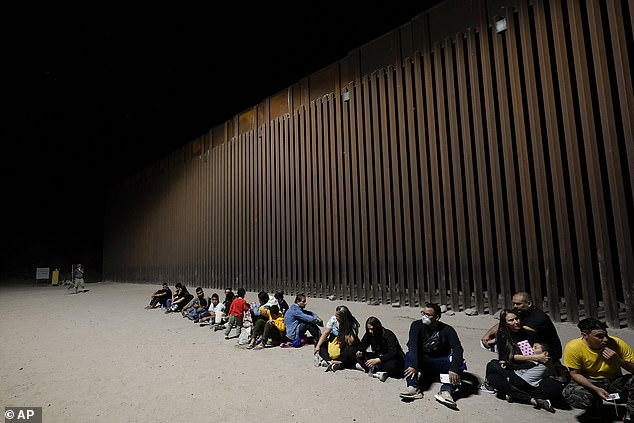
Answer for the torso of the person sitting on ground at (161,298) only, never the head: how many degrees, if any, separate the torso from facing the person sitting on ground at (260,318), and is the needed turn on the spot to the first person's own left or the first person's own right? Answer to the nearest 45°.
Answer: approximately 45° to the first person's own left

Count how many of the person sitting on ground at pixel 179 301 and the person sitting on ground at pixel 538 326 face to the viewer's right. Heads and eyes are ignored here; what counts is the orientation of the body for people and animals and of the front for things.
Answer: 0

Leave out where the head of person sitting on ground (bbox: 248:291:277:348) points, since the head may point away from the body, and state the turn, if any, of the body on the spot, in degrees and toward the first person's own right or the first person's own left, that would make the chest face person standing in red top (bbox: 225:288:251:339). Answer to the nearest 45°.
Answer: approximately 90° to the first person's own right

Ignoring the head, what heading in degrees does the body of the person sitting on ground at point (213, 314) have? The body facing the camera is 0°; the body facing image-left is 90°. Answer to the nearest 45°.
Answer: approximately 45°

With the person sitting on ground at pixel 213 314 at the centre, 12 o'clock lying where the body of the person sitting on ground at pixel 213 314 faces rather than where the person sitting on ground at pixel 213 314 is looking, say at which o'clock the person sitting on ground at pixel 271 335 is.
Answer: the person sitting on ground at pixel 271 335 is roughly at 10 o'clock from the person sitting on ground at pixel 213 314.

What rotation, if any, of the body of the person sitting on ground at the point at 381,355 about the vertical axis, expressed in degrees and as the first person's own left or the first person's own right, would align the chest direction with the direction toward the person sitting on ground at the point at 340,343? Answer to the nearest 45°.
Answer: approximately 90° to the first person's own right

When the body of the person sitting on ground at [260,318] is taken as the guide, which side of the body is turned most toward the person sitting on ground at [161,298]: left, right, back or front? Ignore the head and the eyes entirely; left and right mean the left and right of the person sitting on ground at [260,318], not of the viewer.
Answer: right

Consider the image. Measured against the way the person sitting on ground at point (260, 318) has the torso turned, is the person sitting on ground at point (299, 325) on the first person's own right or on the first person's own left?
on the first person's own left
